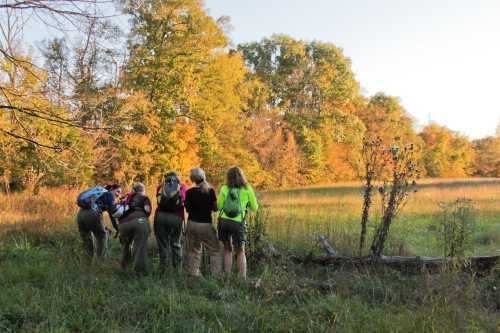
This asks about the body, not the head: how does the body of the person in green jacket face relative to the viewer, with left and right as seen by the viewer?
facing away from the viewer

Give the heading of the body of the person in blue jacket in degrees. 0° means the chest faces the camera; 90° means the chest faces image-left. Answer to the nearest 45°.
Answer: approximately 225°

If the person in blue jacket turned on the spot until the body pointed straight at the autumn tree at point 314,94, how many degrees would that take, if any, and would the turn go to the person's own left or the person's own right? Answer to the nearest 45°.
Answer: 0° — they already face it

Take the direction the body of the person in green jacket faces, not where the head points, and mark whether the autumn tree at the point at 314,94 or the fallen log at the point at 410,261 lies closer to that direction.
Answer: the autumn tree

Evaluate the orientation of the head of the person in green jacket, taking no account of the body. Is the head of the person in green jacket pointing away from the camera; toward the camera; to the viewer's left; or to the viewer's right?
away from the camera

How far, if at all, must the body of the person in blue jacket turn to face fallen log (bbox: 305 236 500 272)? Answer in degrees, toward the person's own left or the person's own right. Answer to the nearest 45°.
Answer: approximately 90° to the person's own right

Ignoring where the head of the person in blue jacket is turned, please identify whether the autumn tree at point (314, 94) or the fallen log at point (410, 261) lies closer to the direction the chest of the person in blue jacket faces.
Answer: the autumn tree

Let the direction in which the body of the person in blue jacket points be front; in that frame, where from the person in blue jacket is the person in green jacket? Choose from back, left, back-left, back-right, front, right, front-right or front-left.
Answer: right

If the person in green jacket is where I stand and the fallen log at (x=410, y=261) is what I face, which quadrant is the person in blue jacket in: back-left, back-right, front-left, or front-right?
back-left

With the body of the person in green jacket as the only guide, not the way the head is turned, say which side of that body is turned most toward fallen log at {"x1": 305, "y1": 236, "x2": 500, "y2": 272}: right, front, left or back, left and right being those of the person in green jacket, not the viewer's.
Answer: right

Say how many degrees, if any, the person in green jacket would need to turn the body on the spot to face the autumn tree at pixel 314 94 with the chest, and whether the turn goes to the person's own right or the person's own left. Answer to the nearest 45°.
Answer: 0° — they already face it
